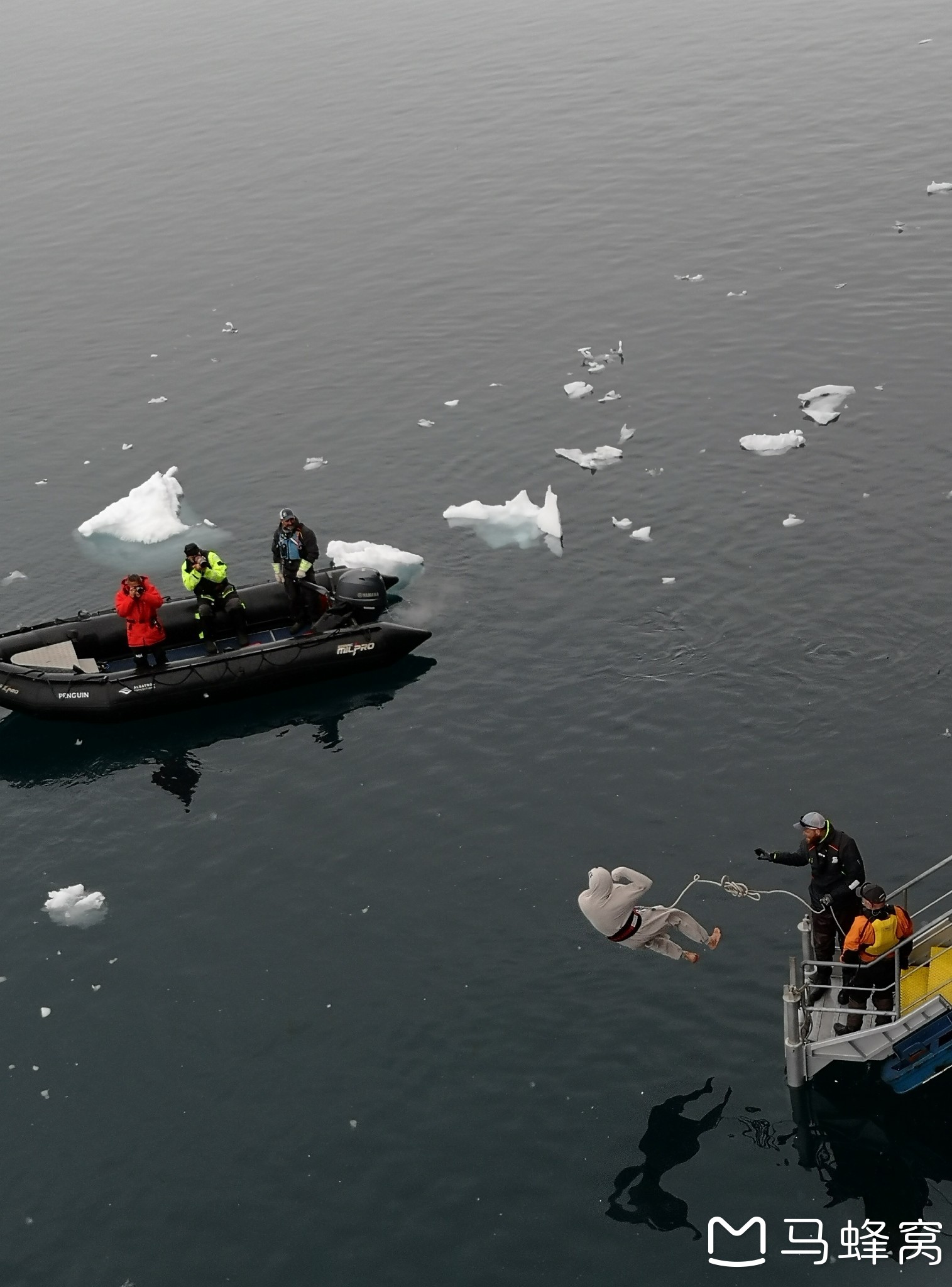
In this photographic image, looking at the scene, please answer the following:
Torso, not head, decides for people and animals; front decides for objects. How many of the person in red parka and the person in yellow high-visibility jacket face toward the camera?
2

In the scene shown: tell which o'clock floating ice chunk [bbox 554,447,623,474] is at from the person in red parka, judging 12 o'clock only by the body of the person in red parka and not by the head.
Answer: The floating ice chunk is roughly at 8 o'clock from the person in red parka.

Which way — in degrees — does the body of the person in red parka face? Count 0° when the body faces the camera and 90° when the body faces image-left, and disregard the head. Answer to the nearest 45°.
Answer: approximately 0°

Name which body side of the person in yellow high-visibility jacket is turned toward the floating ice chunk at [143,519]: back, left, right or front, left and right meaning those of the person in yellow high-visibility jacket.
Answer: back

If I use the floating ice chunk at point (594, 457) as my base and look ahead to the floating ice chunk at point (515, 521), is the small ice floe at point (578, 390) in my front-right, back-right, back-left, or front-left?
back-right

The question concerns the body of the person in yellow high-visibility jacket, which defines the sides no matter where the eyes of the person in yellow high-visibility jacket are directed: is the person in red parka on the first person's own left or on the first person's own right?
on the first person's own right

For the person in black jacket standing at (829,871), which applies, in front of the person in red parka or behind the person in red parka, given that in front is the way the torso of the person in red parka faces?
in front

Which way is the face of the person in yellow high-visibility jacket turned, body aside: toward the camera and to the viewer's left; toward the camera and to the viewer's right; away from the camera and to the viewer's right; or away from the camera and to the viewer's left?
toward the camera and to the viewer's right
